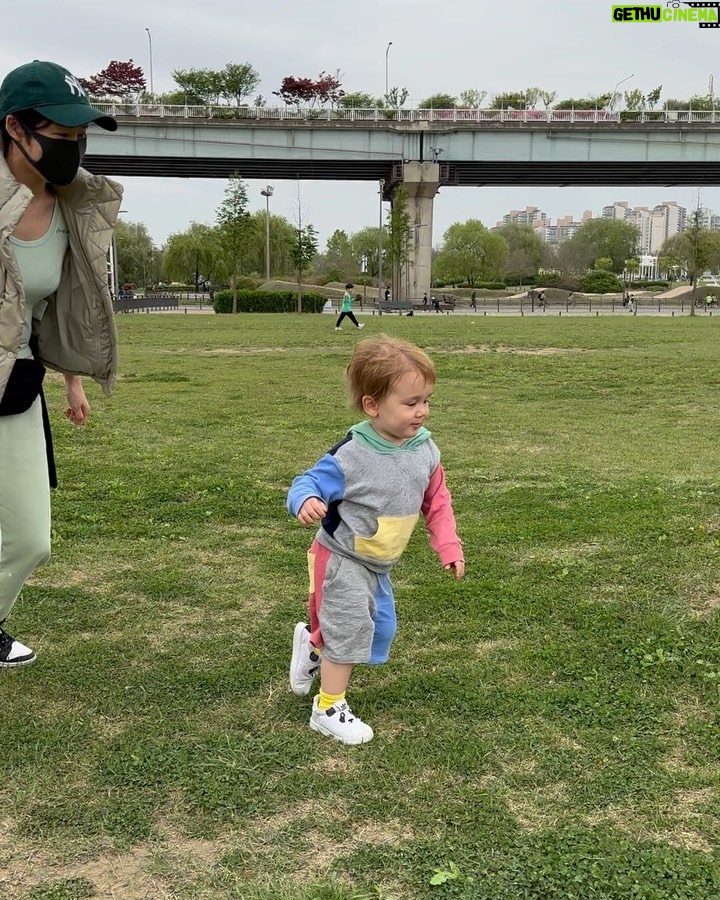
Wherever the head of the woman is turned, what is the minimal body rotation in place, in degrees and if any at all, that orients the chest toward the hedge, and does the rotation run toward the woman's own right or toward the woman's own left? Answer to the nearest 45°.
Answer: approximately 135° to the woman's own left

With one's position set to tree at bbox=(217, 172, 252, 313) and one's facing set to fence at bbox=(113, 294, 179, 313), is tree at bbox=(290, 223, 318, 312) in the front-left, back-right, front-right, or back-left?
back-right

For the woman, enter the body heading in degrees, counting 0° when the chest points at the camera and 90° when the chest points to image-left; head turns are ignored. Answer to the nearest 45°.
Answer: approximately 315°

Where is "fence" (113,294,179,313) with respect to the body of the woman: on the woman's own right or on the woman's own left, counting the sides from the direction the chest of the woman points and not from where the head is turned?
on the woman's own left

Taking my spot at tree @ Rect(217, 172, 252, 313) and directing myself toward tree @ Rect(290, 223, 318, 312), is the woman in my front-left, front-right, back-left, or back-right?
back-right

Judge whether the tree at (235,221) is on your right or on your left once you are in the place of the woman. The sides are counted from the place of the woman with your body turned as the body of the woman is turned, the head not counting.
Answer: on your left

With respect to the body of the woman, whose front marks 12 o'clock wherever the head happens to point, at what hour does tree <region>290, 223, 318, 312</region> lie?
The tree is roughly at 8 o'clock from the woman.
